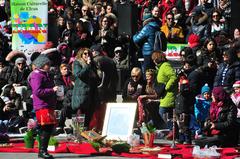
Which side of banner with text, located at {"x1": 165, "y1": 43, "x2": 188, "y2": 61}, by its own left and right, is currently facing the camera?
front

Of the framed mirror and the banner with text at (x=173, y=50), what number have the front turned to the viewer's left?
0

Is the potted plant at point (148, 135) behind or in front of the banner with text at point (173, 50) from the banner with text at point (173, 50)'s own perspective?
in front

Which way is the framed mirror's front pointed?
toward the camera

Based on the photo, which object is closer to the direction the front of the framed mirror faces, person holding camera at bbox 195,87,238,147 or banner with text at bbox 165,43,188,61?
the person holding camera

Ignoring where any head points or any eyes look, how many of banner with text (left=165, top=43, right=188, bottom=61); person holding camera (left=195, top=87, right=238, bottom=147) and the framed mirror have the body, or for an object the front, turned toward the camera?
2

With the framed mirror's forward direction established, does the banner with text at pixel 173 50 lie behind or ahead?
behind

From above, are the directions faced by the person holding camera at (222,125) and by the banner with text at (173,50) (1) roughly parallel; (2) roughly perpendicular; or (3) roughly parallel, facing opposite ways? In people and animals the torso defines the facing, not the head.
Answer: roughly perpendicular

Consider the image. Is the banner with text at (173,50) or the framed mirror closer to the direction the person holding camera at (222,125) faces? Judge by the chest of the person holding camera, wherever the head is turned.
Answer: the framed mirror

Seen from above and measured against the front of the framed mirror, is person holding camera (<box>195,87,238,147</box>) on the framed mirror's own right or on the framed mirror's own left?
on the framed mirror's own left

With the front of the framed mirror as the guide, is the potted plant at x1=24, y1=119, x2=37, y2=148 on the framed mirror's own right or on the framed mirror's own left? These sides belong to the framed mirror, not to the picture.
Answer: on the framed mirror's own right

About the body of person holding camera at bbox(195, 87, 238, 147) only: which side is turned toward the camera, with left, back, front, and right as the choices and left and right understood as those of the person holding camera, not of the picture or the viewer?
left

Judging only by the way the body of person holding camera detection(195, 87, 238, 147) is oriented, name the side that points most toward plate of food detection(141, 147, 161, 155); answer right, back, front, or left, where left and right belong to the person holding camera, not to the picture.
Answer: front

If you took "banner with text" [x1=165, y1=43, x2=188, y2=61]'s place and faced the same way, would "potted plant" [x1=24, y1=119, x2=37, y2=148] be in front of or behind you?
in front

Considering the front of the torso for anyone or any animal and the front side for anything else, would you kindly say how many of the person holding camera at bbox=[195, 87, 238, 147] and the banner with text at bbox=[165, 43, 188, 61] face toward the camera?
1

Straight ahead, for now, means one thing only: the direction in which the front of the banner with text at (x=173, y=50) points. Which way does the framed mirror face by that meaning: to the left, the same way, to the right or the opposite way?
the same way
